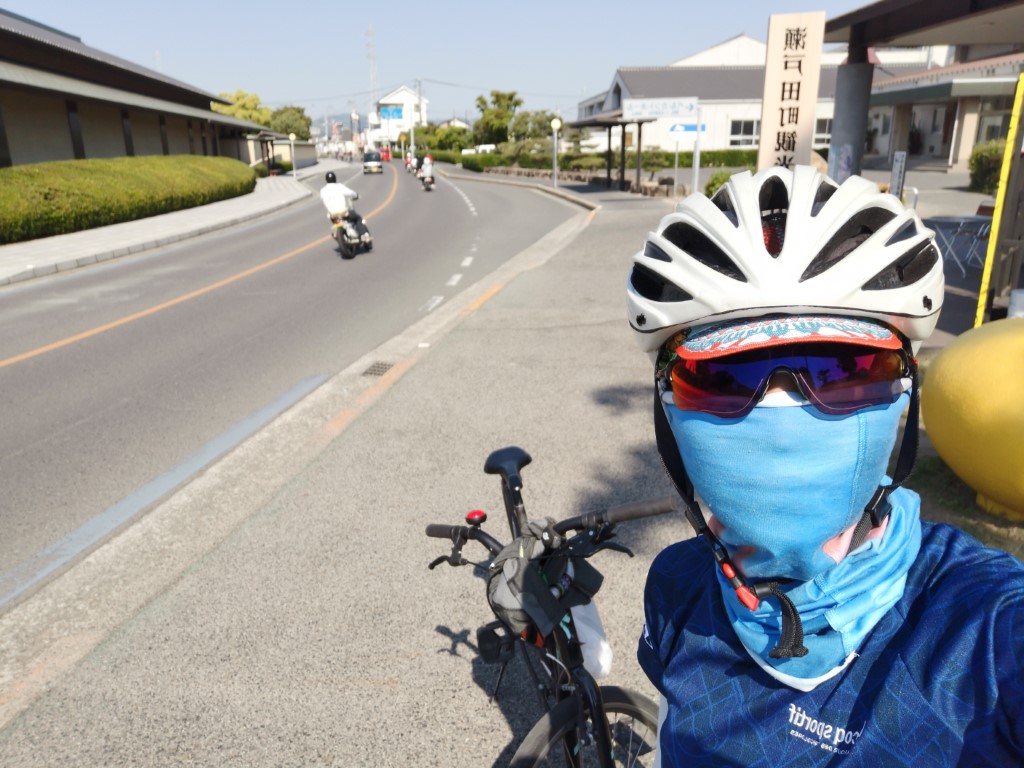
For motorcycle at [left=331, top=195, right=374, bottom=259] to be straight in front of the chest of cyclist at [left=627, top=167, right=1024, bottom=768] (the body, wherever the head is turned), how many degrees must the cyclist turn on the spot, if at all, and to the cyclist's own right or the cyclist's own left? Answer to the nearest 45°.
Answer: approximately 135° to the cyclist's own right

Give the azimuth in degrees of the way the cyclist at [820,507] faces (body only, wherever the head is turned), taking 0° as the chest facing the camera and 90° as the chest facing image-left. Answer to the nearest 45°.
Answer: approximately 0°

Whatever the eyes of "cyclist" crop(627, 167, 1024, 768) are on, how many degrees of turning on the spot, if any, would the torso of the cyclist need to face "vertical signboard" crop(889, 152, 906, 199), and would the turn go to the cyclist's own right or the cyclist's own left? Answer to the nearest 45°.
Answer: approximately 180°

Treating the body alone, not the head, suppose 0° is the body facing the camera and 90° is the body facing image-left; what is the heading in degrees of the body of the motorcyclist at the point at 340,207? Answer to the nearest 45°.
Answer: approximately 180°

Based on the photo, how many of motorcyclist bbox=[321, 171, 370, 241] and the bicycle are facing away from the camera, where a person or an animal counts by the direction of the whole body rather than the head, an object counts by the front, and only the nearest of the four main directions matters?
1

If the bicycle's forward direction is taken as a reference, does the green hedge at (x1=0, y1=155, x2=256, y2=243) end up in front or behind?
behind

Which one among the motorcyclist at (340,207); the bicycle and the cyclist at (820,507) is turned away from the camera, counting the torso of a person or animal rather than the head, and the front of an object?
the motorcyclist at (340,207)

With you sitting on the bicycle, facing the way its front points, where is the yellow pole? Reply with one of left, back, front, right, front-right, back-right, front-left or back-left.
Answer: left

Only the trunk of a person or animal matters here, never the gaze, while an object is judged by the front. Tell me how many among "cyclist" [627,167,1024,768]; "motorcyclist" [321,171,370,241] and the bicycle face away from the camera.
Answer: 1

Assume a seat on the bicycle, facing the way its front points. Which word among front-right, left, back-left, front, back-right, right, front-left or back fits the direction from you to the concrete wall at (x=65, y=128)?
back

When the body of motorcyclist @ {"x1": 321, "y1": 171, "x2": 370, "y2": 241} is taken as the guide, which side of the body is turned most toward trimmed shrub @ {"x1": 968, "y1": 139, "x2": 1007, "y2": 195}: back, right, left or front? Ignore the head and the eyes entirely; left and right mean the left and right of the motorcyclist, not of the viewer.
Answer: right

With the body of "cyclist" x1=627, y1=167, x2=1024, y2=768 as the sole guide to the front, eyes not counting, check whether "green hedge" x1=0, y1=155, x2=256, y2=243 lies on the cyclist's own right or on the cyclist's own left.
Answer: on the cyclist's own right

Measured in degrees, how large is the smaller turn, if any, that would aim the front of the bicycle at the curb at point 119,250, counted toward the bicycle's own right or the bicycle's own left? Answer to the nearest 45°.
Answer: approximately 180°

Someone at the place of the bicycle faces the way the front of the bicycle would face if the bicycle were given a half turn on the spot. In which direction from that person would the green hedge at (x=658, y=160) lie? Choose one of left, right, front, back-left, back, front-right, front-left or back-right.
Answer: front-right
